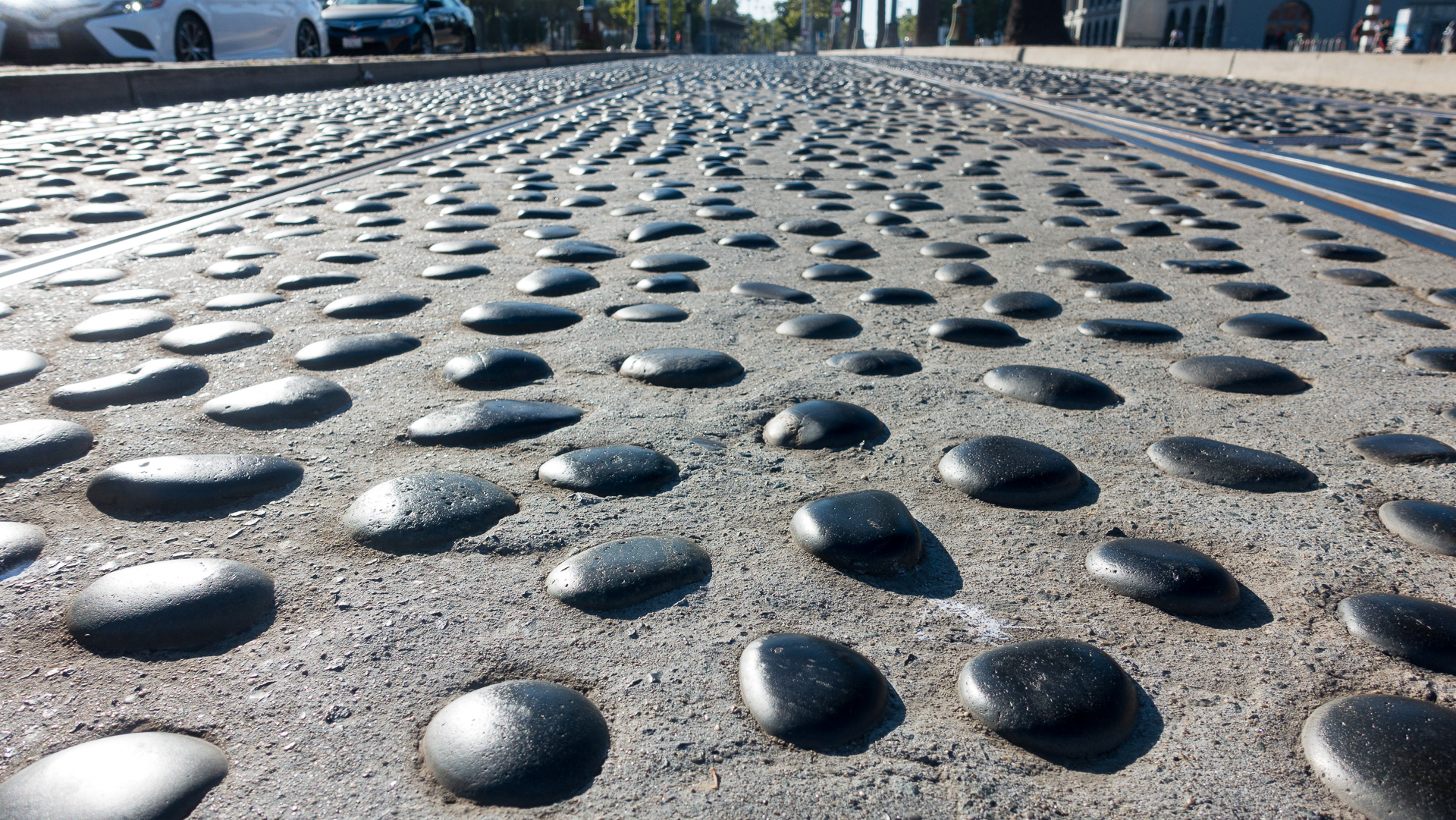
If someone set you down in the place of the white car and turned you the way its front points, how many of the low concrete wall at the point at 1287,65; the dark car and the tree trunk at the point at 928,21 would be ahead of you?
0

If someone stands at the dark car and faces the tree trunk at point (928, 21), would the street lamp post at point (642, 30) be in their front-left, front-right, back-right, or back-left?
front-left

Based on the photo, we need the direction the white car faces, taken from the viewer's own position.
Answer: facing the viewer and to the left of the viewer

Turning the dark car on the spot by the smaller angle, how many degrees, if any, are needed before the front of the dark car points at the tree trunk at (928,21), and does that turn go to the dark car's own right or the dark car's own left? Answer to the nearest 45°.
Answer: approximately 180°

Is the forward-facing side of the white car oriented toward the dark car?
no

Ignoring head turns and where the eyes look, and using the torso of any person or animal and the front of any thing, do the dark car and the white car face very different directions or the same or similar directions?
same or similar directions

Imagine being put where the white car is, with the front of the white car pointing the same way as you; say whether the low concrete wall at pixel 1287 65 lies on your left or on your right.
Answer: on your left

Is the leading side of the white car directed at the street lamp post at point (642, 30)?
no

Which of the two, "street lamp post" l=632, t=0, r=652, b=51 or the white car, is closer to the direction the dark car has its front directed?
the white car

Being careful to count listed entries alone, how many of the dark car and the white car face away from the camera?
0

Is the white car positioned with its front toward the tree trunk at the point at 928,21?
no
